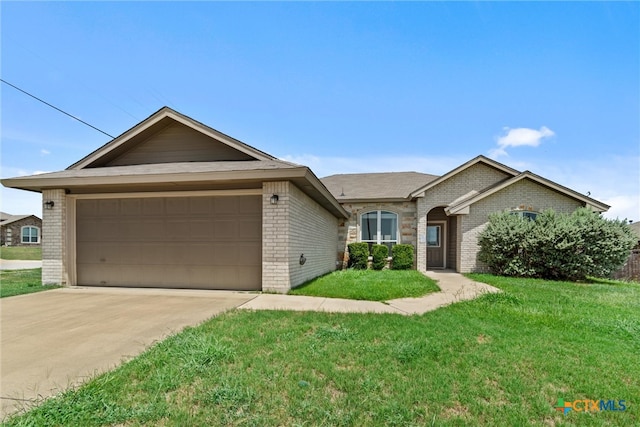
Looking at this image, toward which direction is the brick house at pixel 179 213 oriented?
toward the camera

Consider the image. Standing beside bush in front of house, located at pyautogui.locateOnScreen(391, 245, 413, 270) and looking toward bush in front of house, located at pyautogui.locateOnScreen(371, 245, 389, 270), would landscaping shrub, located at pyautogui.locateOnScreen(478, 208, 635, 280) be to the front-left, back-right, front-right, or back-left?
back-left

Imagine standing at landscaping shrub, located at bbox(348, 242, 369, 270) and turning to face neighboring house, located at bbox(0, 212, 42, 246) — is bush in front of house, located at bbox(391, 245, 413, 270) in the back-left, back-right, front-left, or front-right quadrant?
back-right
